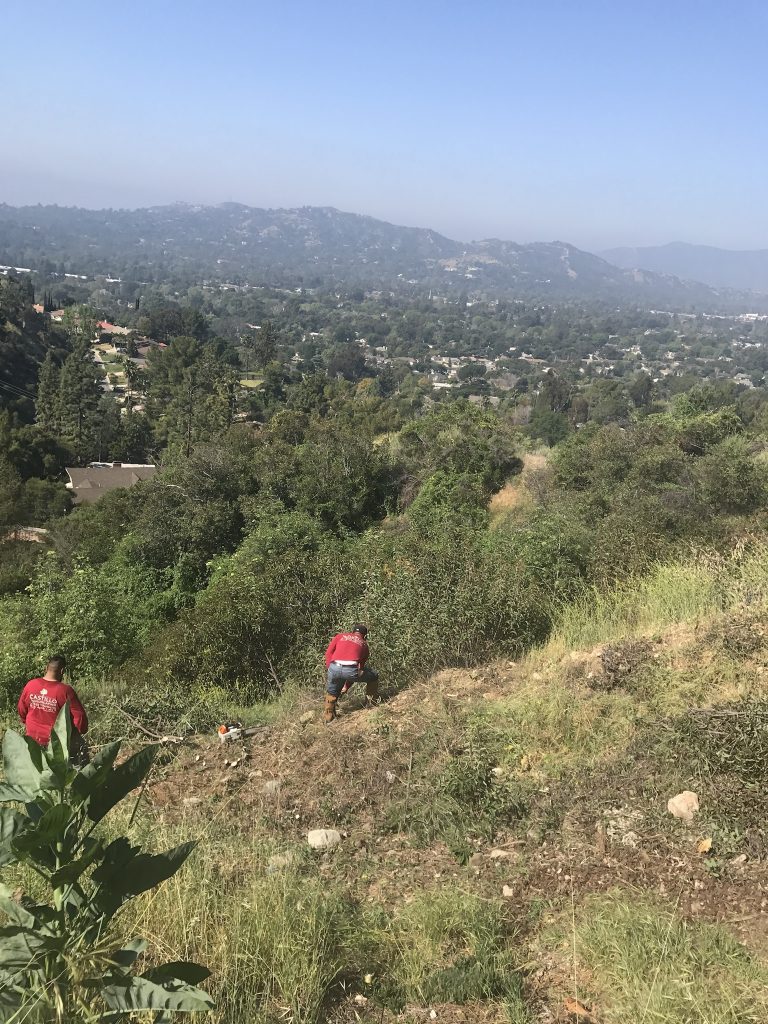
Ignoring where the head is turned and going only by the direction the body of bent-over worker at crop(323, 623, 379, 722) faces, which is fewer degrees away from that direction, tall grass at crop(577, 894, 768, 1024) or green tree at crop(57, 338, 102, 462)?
the green tree

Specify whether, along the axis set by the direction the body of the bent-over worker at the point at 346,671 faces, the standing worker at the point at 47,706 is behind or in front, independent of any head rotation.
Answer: behind

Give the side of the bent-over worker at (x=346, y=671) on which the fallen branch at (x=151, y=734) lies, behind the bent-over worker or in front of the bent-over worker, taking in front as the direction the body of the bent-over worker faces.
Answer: behind

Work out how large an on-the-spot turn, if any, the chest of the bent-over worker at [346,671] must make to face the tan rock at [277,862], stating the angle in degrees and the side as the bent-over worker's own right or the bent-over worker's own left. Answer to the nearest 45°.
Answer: approximately 135° to the bent-over worker's own right

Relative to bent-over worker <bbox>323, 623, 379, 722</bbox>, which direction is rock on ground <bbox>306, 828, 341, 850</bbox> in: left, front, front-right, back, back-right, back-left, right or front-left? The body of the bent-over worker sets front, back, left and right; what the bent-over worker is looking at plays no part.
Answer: back-right

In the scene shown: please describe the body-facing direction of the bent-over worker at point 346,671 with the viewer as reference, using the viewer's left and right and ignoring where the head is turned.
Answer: facing away from the viewer and to the right of the viewer

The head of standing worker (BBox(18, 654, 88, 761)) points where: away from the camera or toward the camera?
away from the camera

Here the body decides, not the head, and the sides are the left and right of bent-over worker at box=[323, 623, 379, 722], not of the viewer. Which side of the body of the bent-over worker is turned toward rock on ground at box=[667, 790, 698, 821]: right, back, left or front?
right
